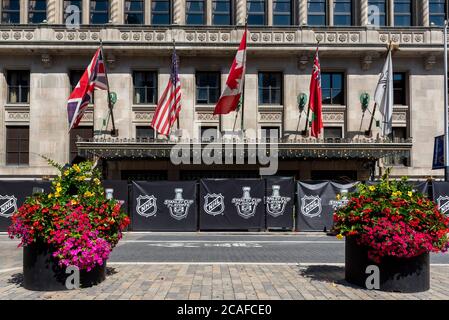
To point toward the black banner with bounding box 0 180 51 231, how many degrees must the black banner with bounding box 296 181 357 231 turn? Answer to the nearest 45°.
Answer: approximately 90° to its right

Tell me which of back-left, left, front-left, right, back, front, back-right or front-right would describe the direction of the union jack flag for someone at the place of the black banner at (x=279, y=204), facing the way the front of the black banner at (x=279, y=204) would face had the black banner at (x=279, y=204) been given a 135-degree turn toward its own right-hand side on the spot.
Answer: front-left

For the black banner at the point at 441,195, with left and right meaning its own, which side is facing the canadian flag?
right

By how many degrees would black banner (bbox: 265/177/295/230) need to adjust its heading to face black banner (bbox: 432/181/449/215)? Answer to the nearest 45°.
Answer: approximately 90° to its left

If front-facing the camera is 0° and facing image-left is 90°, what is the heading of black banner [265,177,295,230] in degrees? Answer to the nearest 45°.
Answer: approximately 0°

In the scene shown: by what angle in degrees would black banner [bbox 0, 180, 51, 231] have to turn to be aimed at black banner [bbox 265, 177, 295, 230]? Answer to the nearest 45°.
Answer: approximately 90° to its left

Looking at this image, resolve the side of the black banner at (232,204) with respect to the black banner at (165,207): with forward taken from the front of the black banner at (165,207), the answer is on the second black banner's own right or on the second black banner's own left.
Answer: on the second black banner's own left
